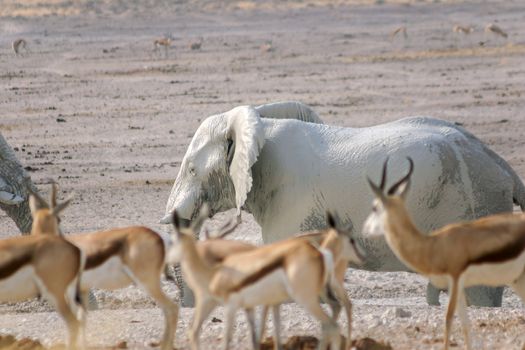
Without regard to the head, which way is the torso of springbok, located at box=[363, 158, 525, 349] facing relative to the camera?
to the viewer's left

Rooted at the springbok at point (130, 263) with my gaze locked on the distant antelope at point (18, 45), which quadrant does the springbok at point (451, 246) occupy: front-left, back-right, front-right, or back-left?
back-right

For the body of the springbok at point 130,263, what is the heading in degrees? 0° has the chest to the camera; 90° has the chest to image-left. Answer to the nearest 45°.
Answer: approximately 90°

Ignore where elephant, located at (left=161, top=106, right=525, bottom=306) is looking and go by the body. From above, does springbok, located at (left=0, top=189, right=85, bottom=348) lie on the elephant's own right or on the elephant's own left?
on the elephant's own left

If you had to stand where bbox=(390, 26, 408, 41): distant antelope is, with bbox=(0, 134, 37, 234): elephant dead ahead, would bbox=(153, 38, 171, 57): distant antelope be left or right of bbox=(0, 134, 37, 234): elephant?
right
